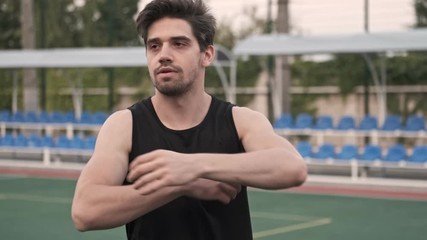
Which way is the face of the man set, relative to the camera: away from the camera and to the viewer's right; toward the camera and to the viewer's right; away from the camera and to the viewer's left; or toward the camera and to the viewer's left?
toward the camera and to the viewer's left

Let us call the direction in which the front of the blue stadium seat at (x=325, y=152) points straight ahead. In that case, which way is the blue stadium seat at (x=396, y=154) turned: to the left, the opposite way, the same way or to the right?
the same way

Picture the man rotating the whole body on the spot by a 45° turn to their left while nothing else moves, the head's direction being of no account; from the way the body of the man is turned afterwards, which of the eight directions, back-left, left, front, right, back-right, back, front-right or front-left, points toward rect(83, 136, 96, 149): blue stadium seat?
back-left

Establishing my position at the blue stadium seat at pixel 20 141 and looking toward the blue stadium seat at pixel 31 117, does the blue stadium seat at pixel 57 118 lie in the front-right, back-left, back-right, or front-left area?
front-right

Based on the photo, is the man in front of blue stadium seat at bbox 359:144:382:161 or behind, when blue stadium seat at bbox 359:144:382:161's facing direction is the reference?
in front

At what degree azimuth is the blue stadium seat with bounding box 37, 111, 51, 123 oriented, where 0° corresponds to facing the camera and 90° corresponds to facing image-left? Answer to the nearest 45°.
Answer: approximately 0°

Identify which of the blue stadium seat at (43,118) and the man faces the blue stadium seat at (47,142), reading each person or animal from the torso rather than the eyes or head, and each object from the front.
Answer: the blue stadium seat at (43,118)

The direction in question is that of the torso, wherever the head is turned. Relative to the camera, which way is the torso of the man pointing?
toward the camera

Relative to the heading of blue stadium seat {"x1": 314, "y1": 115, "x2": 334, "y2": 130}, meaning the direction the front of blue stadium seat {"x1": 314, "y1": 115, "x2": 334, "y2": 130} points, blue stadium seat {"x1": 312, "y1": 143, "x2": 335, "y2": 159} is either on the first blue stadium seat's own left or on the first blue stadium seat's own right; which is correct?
on the first blue stadium seat's own left

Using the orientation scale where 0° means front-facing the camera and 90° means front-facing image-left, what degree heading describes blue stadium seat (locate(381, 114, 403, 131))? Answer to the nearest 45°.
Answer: approximately 45°

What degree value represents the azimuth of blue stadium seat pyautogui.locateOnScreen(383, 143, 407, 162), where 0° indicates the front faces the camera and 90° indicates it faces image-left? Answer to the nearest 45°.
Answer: approximately 45°

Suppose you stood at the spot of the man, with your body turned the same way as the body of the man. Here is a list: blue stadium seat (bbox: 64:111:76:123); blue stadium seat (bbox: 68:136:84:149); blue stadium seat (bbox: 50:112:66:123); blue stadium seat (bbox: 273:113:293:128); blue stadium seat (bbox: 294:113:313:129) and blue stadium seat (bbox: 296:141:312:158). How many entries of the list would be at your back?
6

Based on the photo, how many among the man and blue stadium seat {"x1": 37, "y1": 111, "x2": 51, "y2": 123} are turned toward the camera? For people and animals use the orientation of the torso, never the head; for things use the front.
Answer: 2

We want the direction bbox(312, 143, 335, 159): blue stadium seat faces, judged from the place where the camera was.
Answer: facing the viewer and to the left of the viewer

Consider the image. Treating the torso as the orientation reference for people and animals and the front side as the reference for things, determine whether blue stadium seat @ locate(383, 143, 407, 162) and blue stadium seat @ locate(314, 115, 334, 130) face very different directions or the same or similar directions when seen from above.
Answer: same or similar directions

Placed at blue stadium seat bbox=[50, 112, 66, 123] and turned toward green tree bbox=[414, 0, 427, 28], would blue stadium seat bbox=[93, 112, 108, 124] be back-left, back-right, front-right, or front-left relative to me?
front-right

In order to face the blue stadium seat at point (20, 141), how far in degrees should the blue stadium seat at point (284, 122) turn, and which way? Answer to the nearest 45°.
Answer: approximately 45° to its right

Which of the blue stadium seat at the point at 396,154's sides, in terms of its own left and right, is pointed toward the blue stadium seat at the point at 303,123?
right

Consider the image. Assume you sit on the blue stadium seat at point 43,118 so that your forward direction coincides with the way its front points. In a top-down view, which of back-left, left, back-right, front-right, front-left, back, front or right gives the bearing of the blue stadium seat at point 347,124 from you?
front-left
